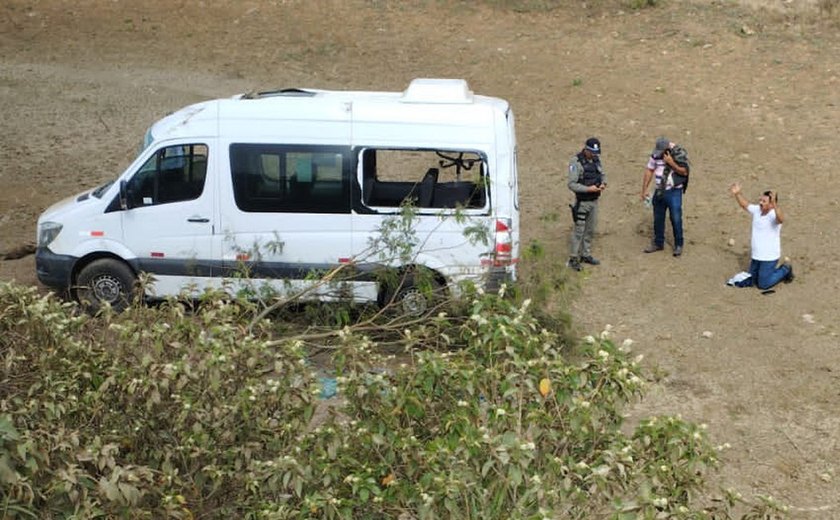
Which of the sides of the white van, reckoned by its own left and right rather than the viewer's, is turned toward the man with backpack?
back

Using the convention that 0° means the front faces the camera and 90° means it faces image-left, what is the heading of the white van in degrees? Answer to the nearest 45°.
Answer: approximately 90°

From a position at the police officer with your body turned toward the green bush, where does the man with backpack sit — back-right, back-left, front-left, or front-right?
back-left

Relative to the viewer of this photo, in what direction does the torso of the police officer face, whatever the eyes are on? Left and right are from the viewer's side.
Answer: facing the viewer and to the right of the viewer

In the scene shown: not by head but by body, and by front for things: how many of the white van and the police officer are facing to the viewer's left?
1

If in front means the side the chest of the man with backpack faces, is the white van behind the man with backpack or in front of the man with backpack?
in front

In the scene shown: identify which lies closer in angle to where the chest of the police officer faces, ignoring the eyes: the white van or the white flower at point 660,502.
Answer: the white flower

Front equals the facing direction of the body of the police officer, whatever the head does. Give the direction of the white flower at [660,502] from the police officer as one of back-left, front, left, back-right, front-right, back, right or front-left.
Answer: front-right

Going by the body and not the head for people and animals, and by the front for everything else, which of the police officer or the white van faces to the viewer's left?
the white van

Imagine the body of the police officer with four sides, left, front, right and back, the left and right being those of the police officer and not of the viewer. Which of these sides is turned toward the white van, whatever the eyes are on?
right
